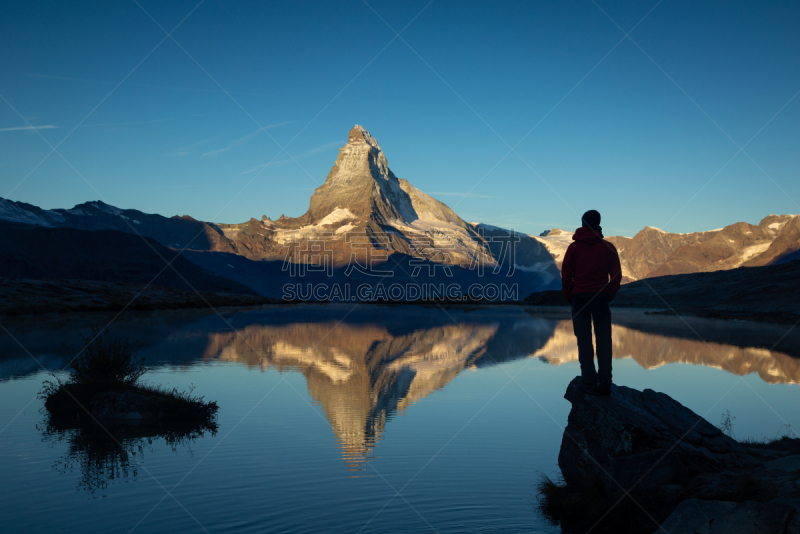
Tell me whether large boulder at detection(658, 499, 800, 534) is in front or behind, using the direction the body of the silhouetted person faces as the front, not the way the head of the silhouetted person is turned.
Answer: behind

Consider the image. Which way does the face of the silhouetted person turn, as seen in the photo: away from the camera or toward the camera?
away from the camera

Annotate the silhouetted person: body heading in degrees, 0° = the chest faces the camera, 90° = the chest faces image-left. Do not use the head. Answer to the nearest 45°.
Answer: approximately 180°

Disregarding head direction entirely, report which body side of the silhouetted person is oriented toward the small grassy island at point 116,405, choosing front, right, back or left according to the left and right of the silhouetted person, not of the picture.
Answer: left
